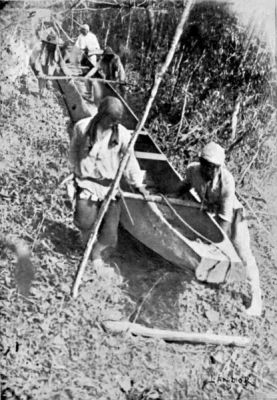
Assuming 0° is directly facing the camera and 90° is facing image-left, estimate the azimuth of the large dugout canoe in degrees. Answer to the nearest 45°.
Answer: approximately 315°

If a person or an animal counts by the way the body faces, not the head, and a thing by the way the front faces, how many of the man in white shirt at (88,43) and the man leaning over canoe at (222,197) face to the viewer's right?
0

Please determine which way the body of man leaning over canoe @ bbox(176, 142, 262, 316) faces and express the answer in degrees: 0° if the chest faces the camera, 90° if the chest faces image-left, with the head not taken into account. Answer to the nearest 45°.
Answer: approximately 45°

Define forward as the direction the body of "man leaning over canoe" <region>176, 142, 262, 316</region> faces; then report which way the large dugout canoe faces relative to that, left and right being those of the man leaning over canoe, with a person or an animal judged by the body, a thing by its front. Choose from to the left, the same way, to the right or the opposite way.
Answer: to the left

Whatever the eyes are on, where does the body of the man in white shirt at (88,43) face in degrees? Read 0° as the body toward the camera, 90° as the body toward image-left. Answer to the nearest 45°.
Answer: approximately 45°
